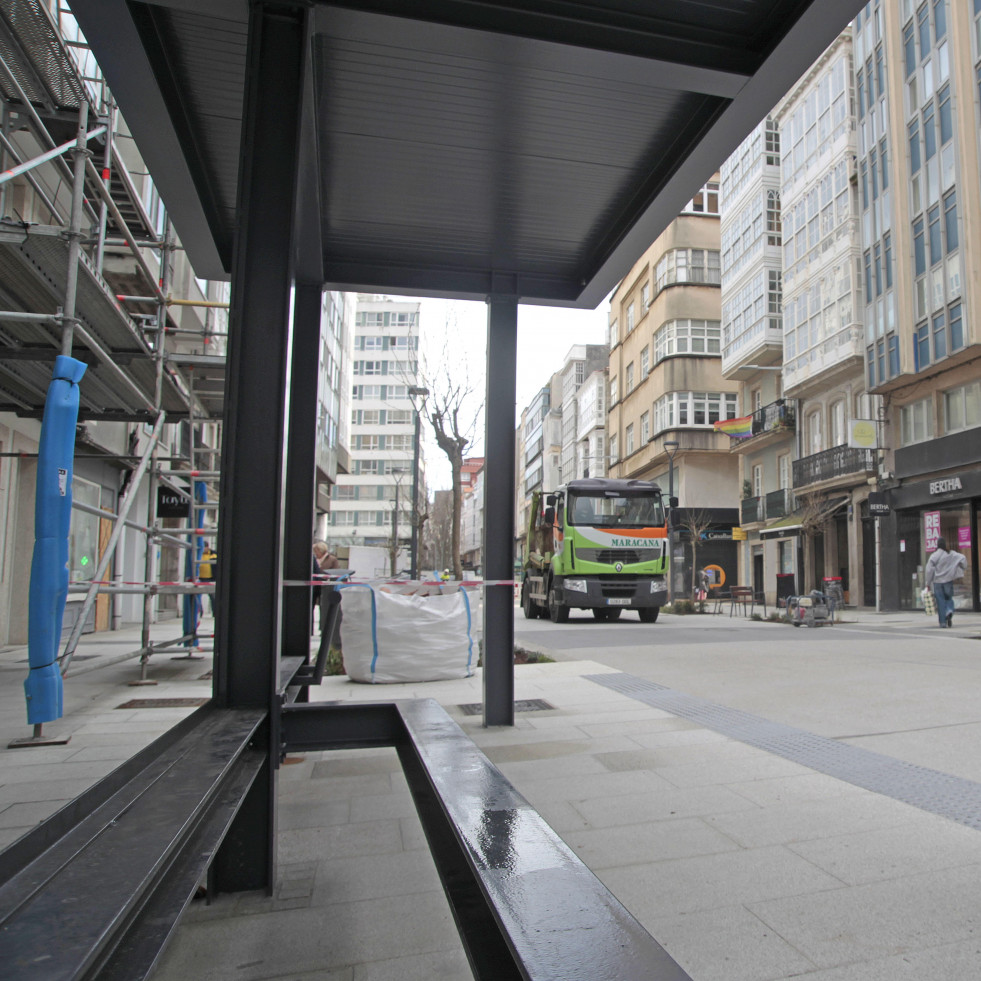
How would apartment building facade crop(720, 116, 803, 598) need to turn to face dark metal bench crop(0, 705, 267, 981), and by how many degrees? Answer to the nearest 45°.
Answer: approximately 45° to its left

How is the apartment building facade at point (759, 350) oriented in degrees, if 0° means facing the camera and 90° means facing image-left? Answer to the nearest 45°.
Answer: approximately 45°

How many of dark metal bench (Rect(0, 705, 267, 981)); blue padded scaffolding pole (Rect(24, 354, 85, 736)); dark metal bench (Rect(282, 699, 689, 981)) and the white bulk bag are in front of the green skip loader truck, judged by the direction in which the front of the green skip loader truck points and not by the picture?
4

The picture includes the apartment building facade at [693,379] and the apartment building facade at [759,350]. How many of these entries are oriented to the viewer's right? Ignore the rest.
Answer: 0

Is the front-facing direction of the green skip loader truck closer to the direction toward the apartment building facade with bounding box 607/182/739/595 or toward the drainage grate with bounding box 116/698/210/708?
the drainage grate

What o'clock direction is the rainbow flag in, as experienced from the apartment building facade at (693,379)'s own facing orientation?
The rainbow flag is roughly at 10 o'clock from the apartment building facade.

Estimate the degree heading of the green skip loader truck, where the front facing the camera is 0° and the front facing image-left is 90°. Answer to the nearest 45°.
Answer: approximately 0°

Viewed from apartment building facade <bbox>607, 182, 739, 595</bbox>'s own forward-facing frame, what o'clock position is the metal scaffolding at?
The metal scaffolding is roughly at 11 o'clock from the apartment building facade.

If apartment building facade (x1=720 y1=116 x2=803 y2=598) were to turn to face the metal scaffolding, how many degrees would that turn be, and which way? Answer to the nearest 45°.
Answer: approximately 45° to its left

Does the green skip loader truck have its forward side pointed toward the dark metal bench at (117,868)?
yes

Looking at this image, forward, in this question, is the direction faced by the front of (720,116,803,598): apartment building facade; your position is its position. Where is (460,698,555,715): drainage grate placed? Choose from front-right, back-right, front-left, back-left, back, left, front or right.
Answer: front-left

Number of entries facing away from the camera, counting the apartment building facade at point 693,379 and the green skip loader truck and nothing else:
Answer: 0

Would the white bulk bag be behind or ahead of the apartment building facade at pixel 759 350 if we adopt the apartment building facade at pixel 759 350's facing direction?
ahead

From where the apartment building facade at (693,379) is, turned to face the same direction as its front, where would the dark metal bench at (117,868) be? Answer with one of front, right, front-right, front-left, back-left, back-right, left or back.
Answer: front-left
